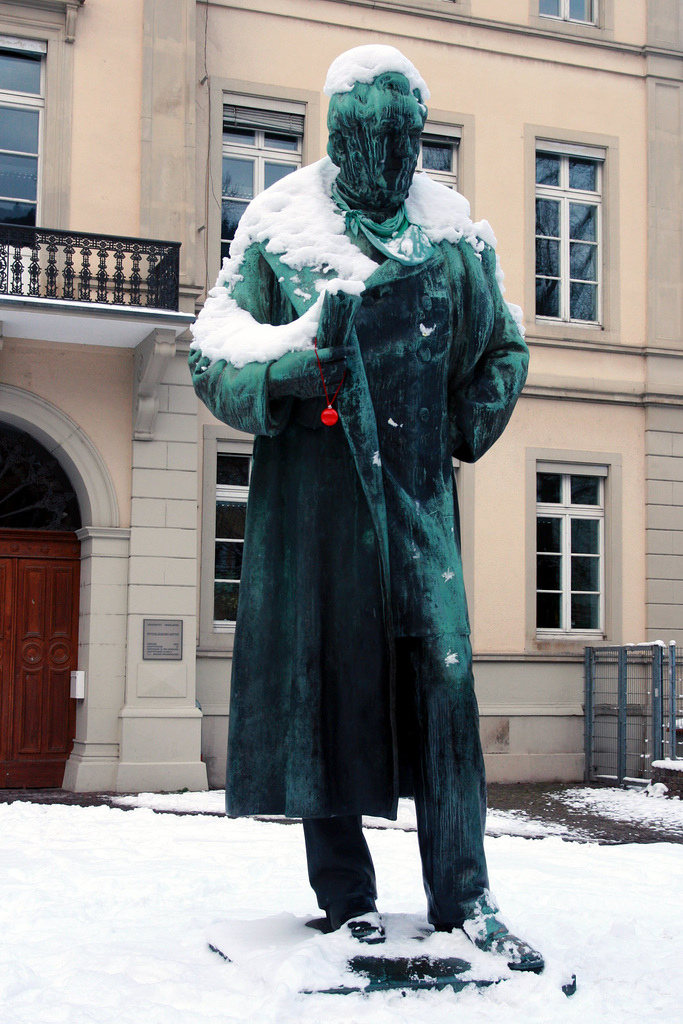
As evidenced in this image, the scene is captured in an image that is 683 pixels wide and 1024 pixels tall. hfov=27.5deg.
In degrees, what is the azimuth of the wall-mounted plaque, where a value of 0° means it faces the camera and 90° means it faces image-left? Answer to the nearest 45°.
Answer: approximately 0°

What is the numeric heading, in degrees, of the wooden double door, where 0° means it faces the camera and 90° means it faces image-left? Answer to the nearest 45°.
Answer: approximately 0°

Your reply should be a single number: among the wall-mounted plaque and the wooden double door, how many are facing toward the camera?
2

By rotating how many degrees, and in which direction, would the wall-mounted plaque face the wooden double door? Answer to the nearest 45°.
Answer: approximately 135° to its right

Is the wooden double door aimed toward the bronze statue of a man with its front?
yes

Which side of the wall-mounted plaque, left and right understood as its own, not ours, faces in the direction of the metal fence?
left
